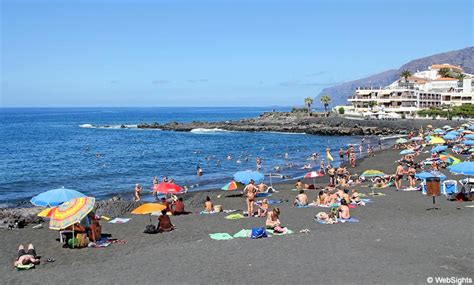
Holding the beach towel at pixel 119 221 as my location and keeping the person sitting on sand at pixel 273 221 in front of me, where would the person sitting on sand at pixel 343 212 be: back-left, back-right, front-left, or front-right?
front-left

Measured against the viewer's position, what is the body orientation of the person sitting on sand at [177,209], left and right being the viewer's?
facing away from the viewer and to the left of the viewer

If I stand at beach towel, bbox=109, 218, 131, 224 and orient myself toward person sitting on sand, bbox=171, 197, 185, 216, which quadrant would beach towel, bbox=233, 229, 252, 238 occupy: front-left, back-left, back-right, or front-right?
front-right

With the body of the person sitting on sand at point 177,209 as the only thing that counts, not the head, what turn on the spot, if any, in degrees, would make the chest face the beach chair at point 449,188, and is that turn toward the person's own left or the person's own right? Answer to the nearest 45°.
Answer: approximately 135° to the person's own right

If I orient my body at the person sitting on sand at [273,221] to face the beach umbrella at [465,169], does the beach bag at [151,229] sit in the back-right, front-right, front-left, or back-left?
back-left

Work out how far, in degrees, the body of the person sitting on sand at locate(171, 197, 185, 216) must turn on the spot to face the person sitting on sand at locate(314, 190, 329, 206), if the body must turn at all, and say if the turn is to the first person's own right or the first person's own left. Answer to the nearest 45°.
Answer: approximately 135° to the first person's own right

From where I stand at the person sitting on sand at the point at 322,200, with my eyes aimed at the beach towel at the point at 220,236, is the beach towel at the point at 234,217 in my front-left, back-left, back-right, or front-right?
front-right

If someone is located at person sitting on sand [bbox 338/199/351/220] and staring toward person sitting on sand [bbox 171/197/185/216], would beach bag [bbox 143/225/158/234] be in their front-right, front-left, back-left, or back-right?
front-left
